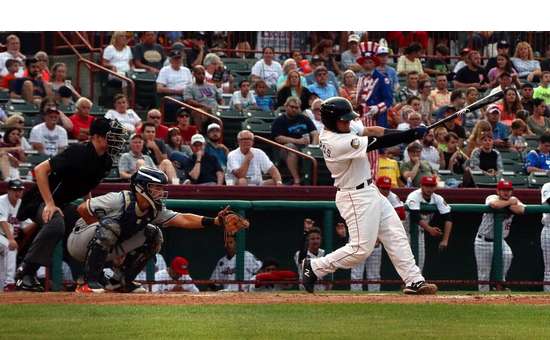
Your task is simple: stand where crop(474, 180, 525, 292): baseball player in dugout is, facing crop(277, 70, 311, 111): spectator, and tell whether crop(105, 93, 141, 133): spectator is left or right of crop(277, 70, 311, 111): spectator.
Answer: left

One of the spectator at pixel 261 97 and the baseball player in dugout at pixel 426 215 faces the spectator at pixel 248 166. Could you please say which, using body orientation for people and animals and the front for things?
the spectator at pixel 261 97

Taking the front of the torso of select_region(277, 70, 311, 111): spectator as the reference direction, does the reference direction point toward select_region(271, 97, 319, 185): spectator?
yes

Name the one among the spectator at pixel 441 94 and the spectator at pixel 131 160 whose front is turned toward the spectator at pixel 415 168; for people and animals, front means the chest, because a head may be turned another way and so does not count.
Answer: the spectator at pixel 441 94

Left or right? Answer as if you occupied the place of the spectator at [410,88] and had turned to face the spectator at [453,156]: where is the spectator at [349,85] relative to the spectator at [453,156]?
right

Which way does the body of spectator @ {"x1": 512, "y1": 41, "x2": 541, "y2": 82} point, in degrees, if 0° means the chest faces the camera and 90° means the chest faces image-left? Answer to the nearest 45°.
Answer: approximately 0°

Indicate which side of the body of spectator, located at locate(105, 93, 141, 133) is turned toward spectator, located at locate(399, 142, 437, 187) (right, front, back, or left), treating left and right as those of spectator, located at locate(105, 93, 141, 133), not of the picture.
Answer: left

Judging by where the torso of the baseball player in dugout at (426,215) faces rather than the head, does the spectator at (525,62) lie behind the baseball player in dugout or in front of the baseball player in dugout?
behind

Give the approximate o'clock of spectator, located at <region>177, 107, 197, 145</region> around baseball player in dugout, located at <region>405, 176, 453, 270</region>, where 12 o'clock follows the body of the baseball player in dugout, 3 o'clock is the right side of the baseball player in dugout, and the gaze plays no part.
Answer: The spectator is roughly at 4 o'clock from the baseball player in dugout.

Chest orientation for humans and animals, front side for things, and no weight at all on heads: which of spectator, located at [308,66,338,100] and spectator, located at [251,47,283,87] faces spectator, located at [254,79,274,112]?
spectator, located at [251,47,283,87]
